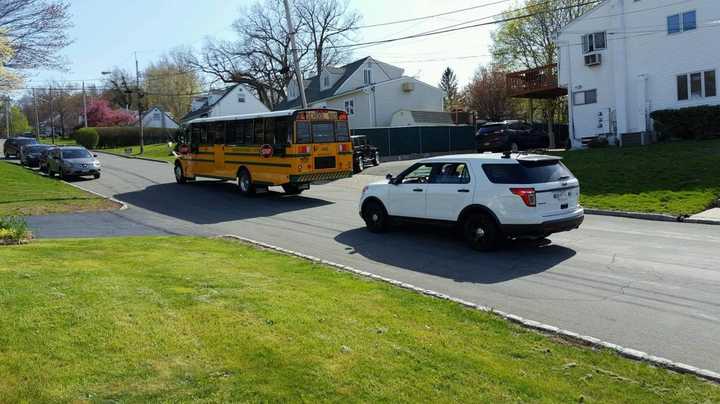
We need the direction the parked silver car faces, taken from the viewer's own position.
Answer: facing the viewer and to the right of the viewer

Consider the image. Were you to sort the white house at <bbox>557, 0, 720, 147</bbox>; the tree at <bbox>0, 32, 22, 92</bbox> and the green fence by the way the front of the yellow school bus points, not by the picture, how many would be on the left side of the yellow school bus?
1

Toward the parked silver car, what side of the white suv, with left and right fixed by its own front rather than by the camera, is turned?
front

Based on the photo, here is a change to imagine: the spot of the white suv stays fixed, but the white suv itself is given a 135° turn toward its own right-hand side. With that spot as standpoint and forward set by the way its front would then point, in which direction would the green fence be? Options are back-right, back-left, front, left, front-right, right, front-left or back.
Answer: left

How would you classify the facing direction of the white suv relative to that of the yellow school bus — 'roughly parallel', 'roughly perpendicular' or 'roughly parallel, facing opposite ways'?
roughly parallel

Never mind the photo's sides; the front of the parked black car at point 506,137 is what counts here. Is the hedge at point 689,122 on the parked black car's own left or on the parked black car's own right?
on the parked black car's own right

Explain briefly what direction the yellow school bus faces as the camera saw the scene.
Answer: facing away from the viewer and to the left of the viewer

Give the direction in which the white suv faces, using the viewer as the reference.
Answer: facing away from the viewer and to the left of the viewer

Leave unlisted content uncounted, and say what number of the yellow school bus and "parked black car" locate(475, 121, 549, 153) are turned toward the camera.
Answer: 0
